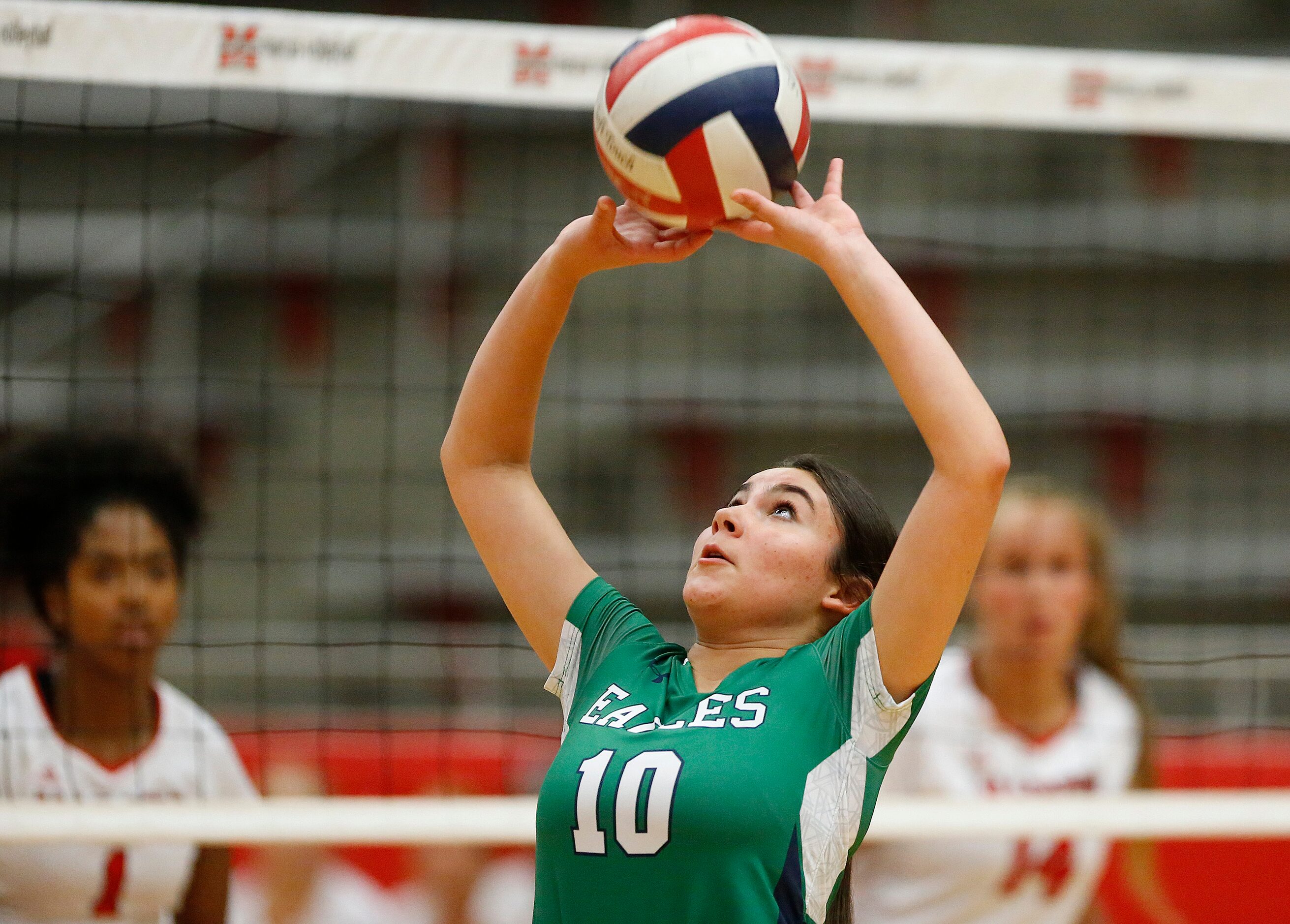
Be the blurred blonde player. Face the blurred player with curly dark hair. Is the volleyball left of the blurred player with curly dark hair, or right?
left

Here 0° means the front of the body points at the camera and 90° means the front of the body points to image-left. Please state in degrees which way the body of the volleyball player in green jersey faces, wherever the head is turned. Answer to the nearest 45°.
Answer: approximately 45°

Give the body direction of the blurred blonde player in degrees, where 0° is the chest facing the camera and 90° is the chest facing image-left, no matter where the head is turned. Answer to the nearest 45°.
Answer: approximately 0°

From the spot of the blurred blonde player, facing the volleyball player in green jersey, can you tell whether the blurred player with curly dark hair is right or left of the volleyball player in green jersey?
right

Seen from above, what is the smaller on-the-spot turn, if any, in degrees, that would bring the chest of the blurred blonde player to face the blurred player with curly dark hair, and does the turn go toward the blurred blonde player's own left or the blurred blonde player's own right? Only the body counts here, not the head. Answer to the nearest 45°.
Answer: approximately 45° to the blurred blonde player's own right

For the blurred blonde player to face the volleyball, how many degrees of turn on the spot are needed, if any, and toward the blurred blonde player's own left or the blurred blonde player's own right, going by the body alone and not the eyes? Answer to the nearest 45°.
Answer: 0° — they already face it

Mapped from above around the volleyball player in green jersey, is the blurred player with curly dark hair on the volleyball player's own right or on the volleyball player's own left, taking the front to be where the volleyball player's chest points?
on the volleyball player's own right
